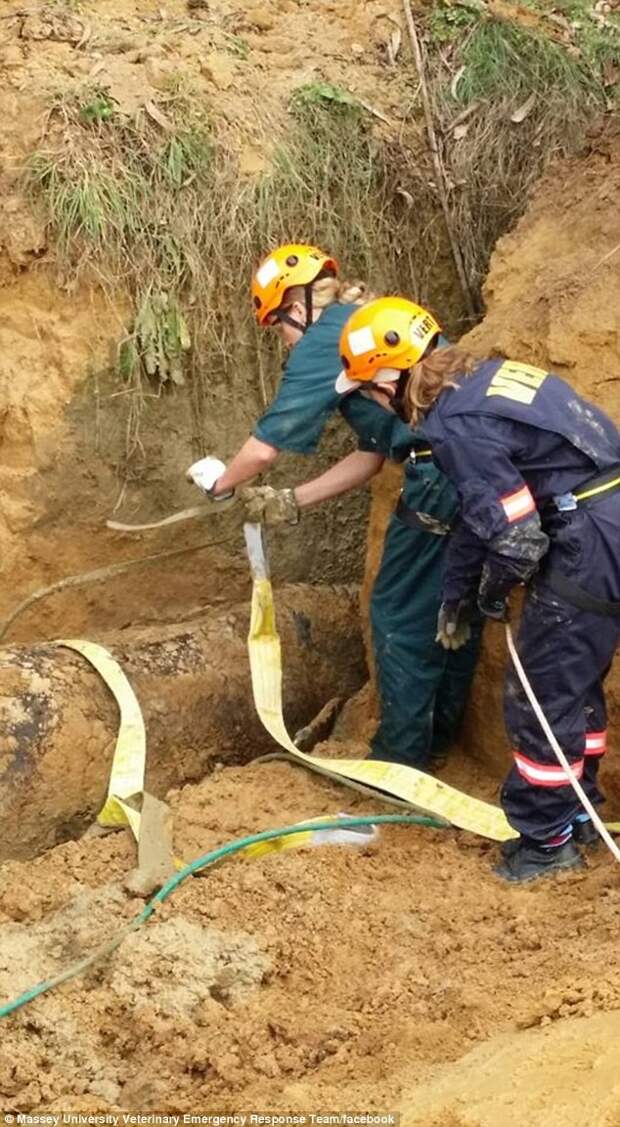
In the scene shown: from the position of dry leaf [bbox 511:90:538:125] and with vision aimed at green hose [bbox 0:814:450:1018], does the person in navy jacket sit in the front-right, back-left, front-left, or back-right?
front-left

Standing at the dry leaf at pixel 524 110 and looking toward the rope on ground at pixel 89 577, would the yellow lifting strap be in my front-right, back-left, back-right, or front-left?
front-left

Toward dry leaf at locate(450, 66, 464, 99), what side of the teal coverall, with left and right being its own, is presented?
right

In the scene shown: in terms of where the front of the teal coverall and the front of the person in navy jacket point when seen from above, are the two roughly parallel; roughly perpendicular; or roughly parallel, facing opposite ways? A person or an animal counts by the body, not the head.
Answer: roughly parallel

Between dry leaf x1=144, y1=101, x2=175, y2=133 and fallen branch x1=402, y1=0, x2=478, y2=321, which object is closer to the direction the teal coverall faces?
the dry leaf

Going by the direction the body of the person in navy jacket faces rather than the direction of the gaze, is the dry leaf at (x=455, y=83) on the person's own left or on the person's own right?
on the person's own right

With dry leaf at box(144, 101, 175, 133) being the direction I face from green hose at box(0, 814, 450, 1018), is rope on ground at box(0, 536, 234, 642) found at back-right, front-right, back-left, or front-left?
front-left

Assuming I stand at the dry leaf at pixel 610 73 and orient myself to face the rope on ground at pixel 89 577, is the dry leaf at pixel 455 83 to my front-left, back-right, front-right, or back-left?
front-right

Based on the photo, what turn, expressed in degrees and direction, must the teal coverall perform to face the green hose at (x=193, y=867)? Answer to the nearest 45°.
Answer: approximately 45° to its left

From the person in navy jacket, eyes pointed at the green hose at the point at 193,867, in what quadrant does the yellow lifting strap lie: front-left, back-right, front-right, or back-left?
front-right

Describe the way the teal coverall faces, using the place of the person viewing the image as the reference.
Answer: facing to the left of the viewer
